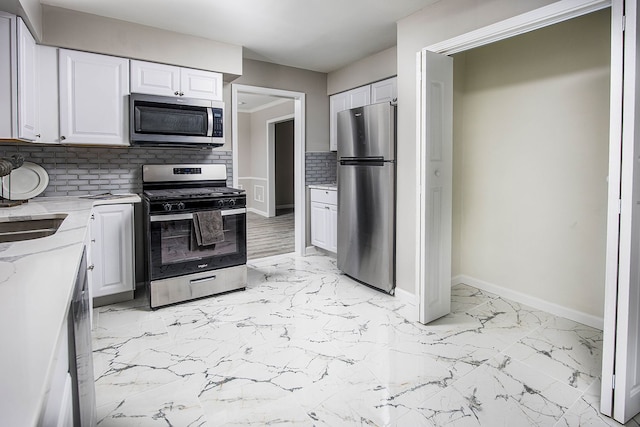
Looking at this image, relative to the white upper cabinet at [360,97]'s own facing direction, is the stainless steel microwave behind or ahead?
ahead

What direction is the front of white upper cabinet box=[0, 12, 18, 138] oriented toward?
to the viewer's right

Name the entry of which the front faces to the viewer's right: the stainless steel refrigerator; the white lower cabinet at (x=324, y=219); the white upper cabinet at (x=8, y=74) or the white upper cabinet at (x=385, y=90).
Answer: the white upper cabinet at (x=8, y=74)

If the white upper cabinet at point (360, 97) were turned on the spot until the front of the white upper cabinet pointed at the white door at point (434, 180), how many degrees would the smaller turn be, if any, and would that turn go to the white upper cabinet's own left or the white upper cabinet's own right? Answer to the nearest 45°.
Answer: approximately 45° to the white upper cabinet's own left

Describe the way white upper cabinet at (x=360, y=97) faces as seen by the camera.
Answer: facing the viewer and to the left of the viewer

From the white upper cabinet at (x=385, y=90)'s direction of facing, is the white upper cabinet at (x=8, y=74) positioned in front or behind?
in front

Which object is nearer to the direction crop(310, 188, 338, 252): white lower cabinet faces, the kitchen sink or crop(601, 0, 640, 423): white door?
the kitchen sink

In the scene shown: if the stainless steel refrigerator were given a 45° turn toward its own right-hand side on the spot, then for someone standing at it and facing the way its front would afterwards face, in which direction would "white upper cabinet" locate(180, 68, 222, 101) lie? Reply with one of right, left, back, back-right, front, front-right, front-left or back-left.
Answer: front

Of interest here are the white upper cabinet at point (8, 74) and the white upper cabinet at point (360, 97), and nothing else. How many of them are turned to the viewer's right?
1

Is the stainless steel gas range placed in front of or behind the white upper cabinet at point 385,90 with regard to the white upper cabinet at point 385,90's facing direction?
in front
